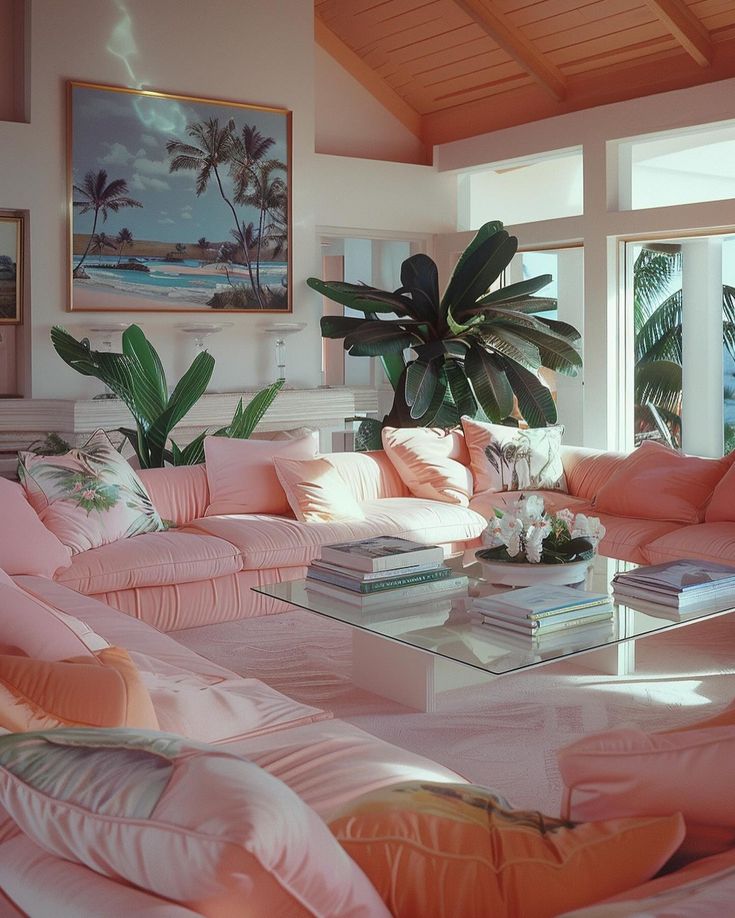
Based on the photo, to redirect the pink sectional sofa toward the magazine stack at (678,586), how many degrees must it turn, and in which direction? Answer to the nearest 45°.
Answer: approximately 45° to its left

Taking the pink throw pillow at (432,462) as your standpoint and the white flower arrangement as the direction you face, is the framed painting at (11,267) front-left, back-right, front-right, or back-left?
back-right

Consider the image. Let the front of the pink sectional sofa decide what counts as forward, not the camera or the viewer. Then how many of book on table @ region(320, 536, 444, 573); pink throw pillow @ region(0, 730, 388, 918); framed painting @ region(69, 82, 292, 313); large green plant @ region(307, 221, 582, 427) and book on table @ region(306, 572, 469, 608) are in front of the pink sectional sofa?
3

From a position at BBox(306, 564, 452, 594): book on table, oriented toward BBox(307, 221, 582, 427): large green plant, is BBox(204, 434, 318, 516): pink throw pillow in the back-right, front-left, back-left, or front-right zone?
front-left

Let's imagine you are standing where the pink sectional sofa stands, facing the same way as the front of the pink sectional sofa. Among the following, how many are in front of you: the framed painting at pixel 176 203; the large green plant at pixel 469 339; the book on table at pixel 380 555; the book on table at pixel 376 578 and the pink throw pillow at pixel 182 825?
3

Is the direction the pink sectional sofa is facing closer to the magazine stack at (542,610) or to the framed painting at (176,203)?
the magazine stack

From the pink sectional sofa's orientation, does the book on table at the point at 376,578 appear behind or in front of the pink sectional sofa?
in front

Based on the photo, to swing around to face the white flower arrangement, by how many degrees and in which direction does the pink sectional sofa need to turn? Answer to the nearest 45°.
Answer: approximately 45° to its left

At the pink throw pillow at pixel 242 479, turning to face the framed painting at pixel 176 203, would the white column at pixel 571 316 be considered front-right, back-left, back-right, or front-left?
front-right

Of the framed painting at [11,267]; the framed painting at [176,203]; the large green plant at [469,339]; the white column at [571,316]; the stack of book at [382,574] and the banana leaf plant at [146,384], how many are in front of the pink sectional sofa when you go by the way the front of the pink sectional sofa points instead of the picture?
1

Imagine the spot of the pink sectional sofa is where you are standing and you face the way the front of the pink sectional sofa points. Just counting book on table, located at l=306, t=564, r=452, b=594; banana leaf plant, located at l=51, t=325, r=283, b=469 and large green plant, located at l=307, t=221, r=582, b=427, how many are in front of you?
1

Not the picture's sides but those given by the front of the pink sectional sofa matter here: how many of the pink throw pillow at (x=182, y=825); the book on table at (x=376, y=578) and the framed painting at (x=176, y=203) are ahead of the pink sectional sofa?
2

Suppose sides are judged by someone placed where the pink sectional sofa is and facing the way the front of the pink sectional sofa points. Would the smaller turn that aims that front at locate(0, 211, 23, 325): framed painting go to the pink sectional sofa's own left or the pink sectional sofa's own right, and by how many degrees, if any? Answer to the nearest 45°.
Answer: approximately 135° to the pink sectional sofa's own right

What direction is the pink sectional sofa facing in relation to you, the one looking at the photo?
facing the viewer

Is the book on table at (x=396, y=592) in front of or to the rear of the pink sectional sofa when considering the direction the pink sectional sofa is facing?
in front
